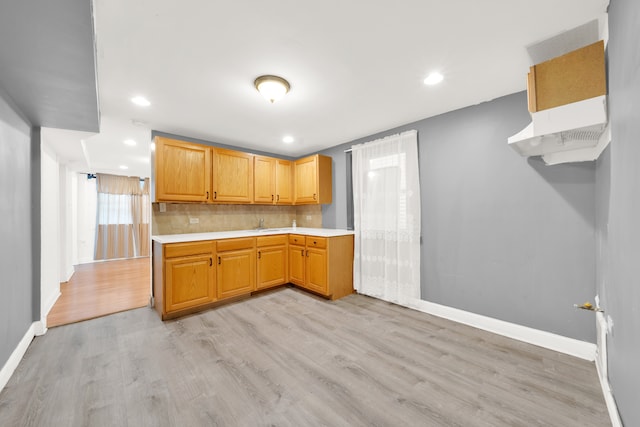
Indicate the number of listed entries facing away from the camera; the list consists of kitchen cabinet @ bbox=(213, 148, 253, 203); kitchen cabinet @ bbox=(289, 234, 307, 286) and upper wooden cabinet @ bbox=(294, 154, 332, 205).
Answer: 0

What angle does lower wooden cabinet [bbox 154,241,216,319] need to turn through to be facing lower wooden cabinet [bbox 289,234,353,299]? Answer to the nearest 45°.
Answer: approximately 45° to its left

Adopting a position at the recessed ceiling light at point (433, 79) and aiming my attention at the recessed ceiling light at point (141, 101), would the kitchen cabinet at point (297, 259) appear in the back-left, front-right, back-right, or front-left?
front-right

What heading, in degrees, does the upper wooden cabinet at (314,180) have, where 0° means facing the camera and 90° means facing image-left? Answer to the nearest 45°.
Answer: approximately 45°

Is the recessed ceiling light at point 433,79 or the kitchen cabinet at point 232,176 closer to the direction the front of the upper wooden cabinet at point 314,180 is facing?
the kitchen cabinet

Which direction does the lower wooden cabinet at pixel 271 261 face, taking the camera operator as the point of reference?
facing the viewer and to the right of the viewer

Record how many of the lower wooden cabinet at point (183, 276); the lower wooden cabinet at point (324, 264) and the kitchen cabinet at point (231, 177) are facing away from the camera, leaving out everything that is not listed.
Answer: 0

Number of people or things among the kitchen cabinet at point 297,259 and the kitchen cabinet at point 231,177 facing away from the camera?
0

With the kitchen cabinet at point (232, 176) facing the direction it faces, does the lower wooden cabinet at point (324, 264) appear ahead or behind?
ahead

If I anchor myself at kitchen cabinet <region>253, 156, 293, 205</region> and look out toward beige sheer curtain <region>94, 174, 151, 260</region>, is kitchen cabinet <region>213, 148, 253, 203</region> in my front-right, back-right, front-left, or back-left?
front-left

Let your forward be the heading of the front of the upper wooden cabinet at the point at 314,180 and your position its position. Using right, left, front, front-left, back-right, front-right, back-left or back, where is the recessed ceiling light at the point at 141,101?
front

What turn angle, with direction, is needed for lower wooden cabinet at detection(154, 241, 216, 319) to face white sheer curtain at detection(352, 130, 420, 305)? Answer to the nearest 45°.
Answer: approximately 45° to its left
